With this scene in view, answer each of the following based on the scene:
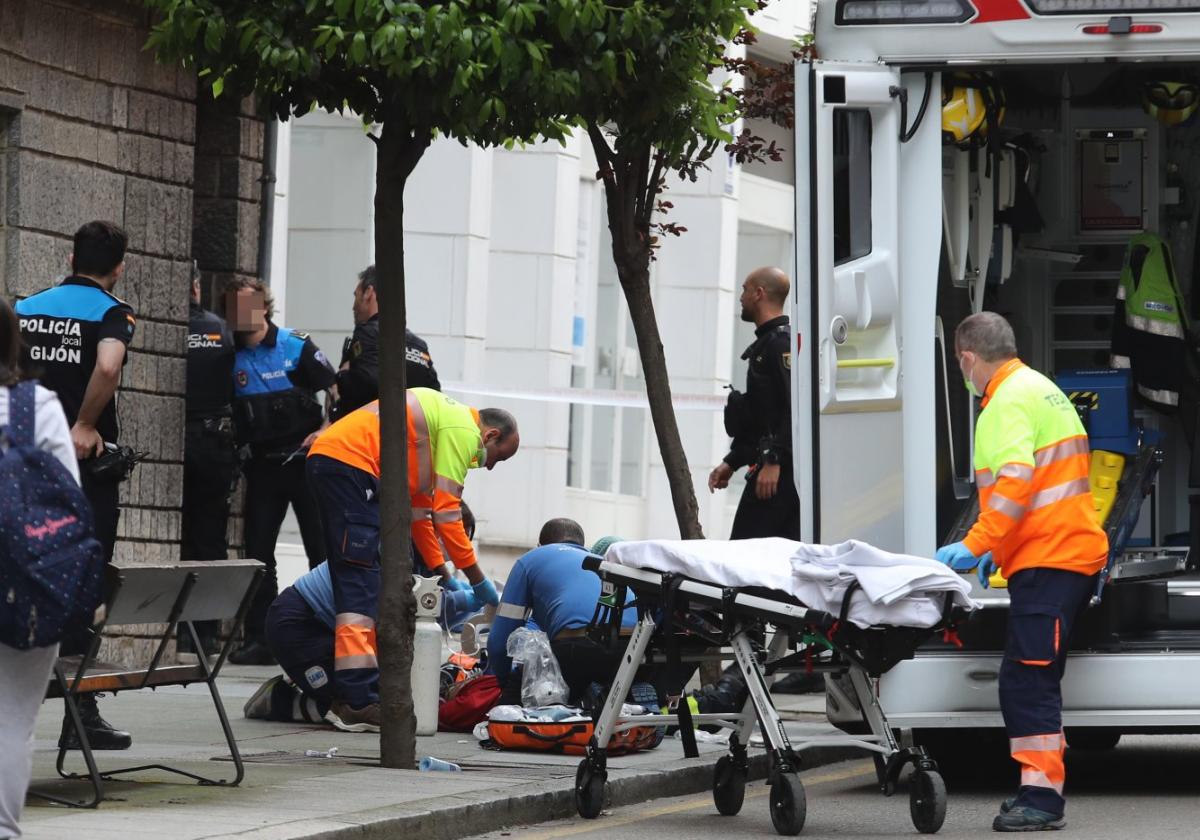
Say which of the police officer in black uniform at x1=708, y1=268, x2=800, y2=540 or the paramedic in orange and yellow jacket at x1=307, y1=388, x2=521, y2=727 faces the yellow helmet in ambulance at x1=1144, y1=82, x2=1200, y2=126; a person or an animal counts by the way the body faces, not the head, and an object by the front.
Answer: the paramedic in orange and yellow jacket

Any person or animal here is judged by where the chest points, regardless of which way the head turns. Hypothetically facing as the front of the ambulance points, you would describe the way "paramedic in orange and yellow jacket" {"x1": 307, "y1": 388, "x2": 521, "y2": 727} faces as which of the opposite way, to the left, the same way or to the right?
to the right

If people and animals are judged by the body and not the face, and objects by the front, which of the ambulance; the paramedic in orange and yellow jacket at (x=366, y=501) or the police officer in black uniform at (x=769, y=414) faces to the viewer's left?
the police officer in black uniform

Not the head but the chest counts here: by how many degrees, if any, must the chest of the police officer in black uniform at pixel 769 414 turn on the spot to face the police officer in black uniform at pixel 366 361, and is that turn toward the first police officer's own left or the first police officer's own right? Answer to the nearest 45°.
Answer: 0° — they already face them

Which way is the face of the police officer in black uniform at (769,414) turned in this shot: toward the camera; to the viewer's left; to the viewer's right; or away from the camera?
to the viewer's left

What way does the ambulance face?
away from the camera

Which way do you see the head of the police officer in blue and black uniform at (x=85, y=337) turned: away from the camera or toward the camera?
away from the camera

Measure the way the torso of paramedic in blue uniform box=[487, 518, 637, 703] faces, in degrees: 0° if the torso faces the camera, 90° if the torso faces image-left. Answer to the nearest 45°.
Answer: approximately 135°

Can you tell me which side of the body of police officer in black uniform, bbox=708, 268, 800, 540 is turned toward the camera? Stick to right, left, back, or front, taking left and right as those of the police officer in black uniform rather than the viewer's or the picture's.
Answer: left

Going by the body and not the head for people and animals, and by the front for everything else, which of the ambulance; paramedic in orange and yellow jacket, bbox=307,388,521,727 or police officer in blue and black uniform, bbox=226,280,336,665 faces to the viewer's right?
the paramedic in orange and yellow jacket

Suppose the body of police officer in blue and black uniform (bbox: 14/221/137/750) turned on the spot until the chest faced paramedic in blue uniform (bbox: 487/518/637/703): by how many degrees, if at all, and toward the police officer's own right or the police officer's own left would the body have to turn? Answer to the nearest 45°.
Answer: approximately 45° to the police officer's own right
